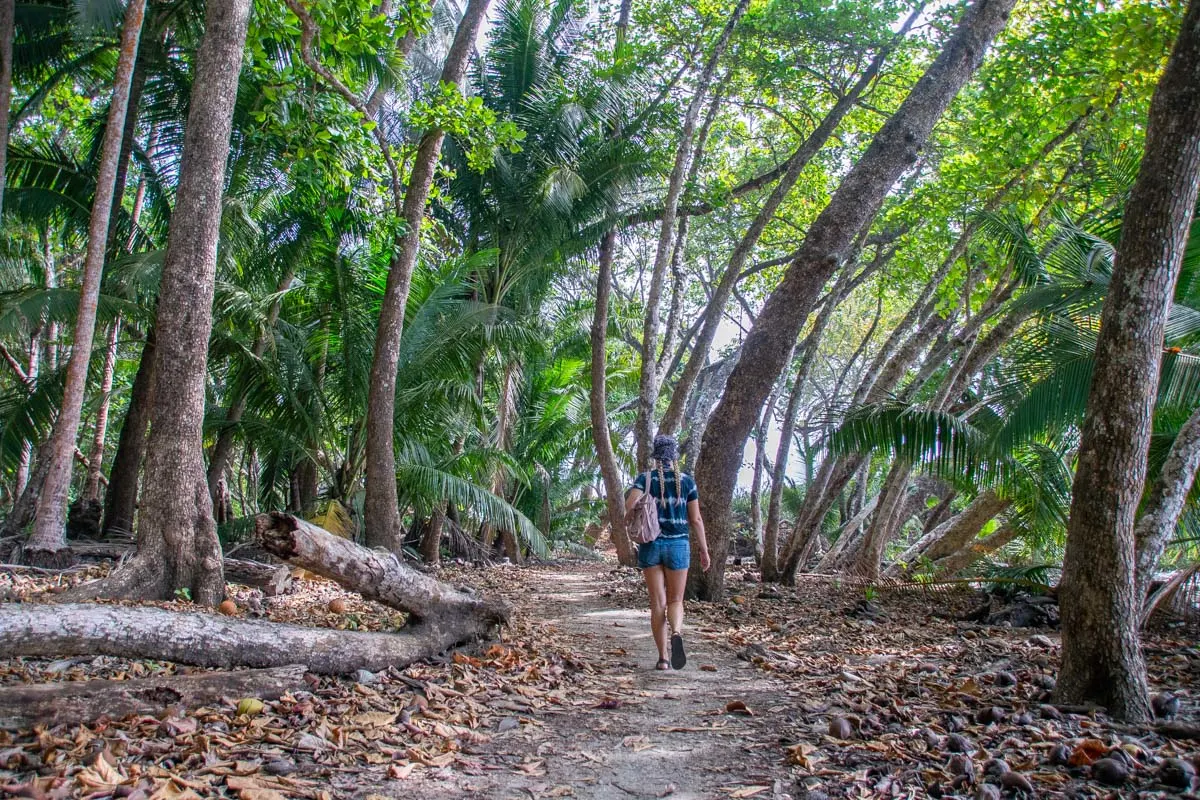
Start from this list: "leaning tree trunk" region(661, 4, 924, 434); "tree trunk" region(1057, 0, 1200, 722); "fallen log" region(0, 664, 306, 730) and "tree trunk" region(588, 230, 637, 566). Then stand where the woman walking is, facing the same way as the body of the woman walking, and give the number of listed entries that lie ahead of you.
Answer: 2

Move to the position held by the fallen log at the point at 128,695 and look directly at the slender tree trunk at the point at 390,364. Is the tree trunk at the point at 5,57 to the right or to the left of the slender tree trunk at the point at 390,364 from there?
left

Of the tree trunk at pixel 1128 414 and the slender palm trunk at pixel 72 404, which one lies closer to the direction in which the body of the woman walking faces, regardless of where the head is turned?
the slender palm trunk

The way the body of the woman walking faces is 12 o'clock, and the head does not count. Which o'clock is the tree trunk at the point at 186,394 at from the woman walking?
The tree trunk is roughly at 9 o'clock from the woman walking.

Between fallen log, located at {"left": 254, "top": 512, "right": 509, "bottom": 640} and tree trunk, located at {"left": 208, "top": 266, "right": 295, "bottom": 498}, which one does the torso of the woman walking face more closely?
the tree trunk

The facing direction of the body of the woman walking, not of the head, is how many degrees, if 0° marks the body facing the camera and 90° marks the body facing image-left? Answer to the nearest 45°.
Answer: approximately 180°

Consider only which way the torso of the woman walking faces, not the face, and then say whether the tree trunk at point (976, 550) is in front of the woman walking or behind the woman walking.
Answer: in front

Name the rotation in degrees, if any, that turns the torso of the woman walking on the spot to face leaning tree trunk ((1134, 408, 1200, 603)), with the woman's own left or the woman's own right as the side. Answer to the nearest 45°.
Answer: approximately 90° to the woman's own right

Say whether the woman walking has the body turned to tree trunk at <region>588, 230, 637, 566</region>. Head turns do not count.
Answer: yes

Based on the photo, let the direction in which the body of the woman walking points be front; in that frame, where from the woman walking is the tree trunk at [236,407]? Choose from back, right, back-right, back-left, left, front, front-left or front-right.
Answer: front-left

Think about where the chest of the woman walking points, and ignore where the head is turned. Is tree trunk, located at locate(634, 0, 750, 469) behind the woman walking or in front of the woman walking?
in front
